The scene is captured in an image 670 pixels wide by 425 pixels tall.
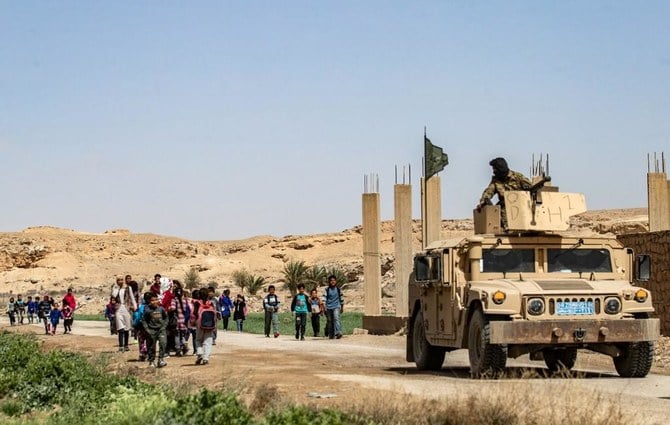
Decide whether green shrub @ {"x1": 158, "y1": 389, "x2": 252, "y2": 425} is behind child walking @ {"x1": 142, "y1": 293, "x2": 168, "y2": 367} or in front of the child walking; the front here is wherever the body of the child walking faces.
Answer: in front

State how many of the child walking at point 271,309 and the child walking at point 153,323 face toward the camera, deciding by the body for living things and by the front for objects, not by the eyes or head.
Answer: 2

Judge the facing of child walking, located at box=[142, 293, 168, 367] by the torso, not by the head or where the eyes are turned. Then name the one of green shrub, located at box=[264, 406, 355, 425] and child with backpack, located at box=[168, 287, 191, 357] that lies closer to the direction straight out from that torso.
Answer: the green shrub

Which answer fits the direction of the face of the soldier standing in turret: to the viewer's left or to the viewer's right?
to the viewer's left

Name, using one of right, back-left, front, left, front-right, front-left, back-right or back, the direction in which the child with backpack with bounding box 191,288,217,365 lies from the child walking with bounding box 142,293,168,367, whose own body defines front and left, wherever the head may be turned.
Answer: front-left

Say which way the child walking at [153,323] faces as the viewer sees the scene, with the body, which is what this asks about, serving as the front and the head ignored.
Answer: toward the camera

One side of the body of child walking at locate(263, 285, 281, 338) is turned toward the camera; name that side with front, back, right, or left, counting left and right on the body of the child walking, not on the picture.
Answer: front

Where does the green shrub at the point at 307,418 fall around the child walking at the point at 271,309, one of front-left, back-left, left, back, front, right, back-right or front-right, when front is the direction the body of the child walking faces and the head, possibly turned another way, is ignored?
front

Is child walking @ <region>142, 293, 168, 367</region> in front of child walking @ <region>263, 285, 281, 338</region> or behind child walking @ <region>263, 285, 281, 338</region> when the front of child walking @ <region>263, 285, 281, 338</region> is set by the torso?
in front

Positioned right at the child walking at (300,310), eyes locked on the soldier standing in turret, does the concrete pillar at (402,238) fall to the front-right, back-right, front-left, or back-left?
front-left

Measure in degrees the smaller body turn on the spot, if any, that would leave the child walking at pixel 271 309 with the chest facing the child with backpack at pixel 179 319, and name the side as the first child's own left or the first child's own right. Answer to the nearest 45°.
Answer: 0° — they already face them
